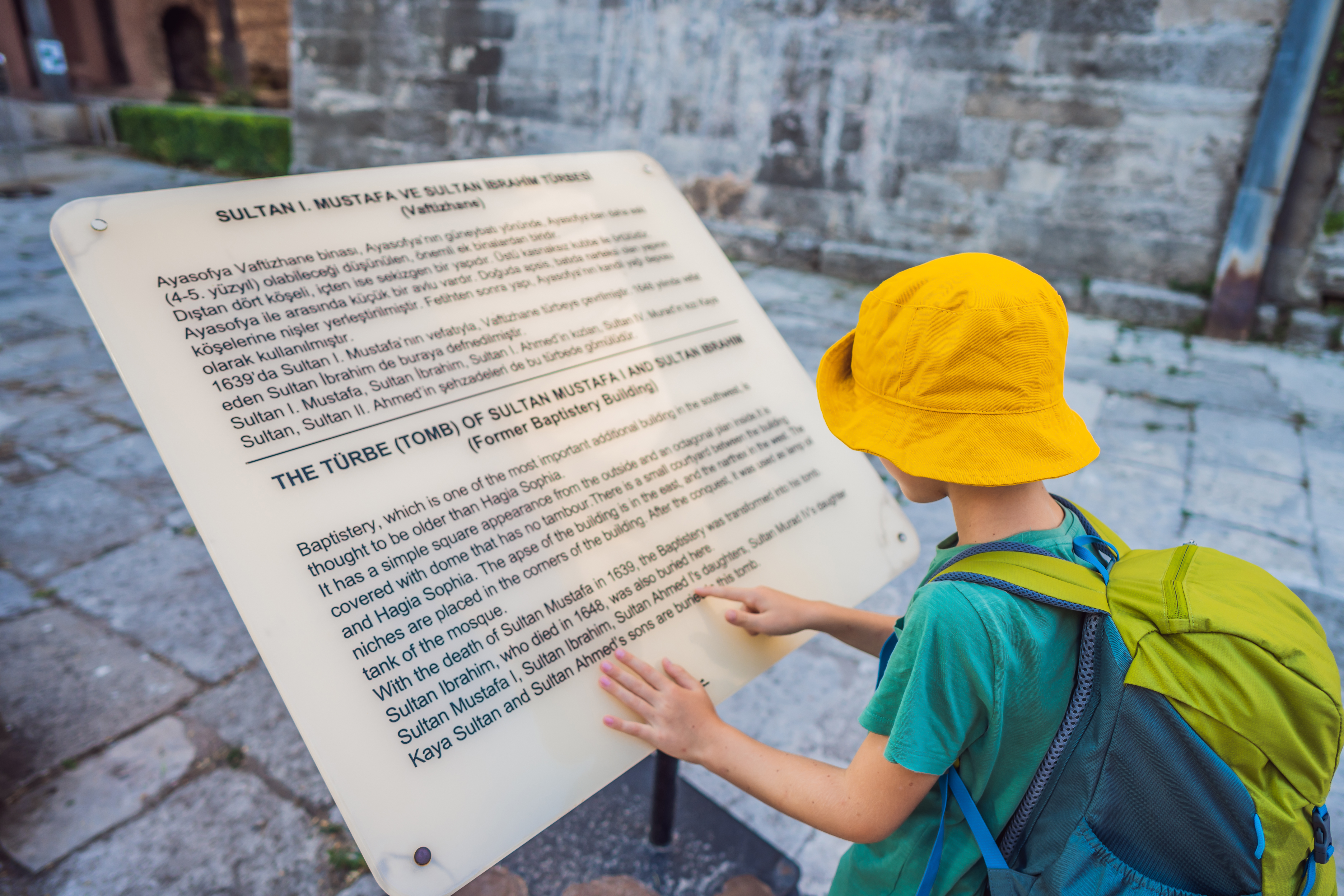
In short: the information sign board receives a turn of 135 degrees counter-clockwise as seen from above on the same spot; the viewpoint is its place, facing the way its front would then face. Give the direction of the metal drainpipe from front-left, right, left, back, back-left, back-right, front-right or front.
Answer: front-right

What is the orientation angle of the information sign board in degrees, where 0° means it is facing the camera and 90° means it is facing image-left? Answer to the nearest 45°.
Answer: approximately 315°

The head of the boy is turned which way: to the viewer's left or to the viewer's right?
to the viewer's left

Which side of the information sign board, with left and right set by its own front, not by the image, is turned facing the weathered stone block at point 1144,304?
left

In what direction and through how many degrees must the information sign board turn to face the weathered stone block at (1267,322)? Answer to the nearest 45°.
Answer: approximately 90° to its left

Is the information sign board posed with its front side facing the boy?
yes

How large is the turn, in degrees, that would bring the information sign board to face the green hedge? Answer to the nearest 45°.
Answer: approximately 135° to its left
